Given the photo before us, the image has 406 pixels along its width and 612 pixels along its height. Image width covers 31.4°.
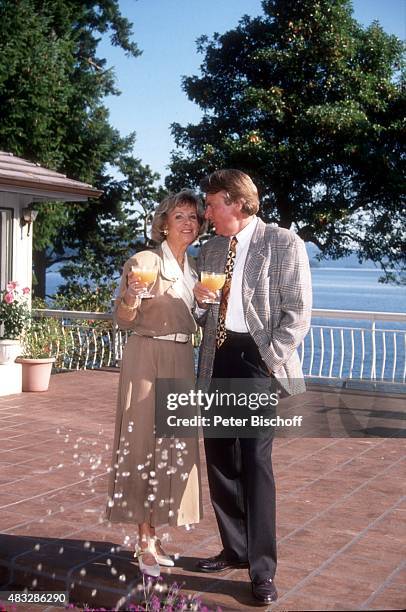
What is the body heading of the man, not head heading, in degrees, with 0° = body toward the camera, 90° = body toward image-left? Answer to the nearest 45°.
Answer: approximately 45°

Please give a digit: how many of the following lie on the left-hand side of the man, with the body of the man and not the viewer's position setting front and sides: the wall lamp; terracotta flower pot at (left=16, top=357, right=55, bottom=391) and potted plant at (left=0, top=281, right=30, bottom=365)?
0

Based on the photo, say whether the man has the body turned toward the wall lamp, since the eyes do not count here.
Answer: no

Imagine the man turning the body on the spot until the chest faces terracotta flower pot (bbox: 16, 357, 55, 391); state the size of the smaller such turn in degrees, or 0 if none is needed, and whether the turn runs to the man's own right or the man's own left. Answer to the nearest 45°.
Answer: approximately 90° to the man's own right

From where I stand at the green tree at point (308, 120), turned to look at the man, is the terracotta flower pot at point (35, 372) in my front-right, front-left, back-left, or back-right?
front-right

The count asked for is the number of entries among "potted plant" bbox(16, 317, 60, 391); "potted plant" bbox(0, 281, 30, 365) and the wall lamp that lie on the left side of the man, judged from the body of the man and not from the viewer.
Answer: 0

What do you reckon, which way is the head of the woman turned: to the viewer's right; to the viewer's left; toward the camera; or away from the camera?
toward the camera

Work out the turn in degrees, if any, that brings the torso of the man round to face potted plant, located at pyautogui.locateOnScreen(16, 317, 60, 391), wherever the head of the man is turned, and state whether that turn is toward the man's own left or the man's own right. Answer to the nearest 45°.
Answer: approximately 90° to the man's own right

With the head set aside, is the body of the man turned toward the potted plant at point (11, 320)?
no

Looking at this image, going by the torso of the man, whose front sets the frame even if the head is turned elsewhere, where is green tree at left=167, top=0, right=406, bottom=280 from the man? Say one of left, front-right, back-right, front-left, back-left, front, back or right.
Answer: back-right

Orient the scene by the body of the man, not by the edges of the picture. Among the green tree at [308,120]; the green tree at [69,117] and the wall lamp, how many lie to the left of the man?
0

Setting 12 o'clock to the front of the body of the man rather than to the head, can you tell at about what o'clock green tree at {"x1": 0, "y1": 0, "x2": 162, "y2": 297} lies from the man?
The green tree is roughly at 4 o'clock from the man.
